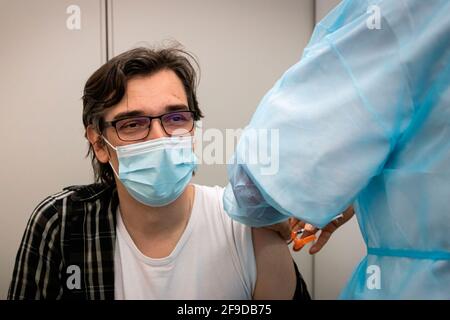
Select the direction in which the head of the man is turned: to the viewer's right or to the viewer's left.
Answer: to the viewer's right

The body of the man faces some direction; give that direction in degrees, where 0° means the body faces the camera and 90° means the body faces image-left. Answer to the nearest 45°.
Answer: approximately 0°
